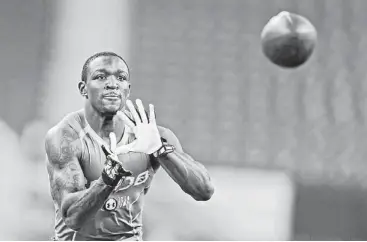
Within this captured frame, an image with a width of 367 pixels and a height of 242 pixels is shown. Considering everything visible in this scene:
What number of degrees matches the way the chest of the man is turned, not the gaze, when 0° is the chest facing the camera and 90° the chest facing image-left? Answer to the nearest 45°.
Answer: approximately 315°
